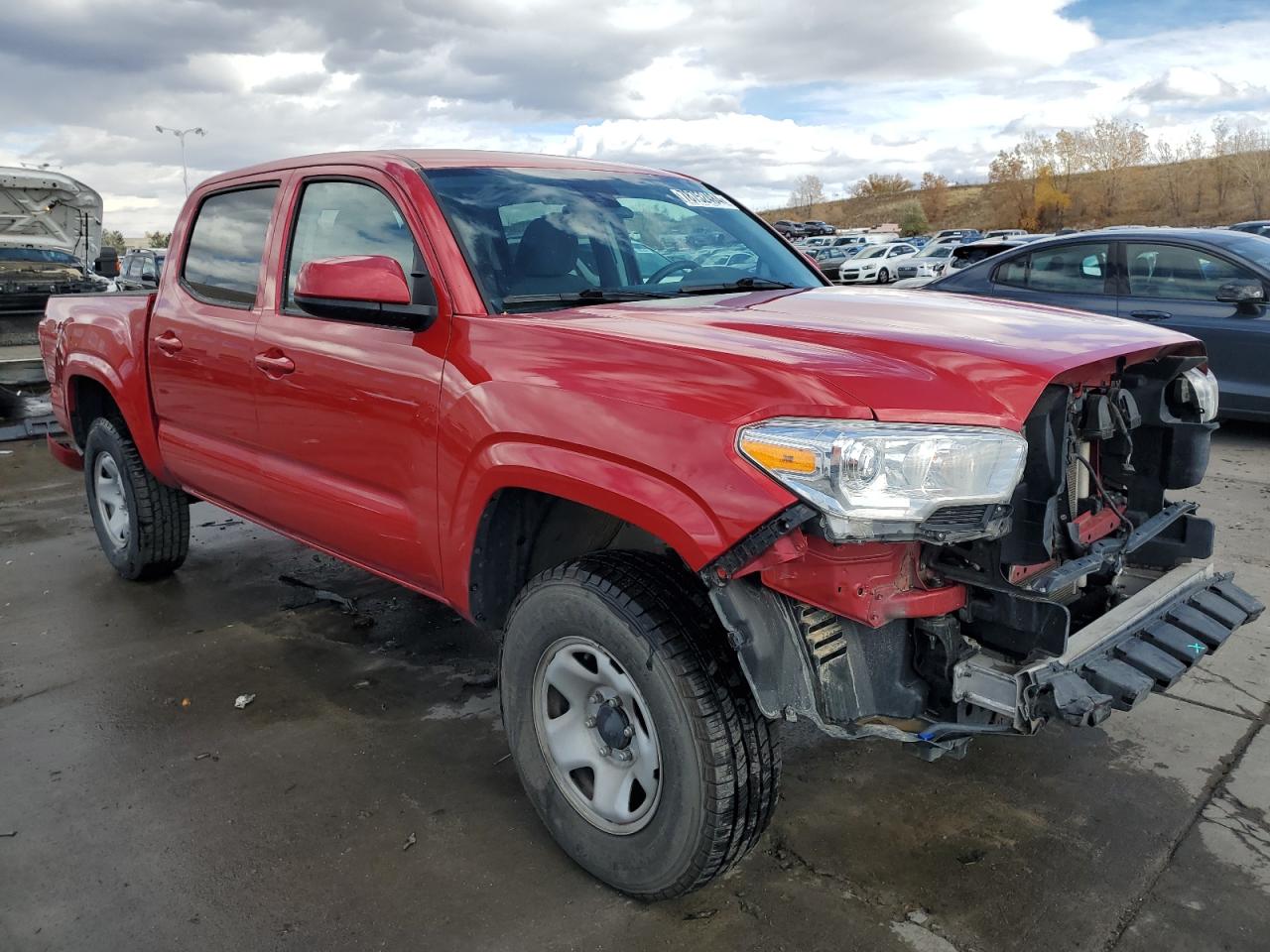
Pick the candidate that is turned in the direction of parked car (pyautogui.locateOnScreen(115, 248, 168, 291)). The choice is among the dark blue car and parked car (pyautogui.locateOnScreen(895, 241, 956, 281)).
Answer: parked car (pyautogui.locateOnScreen(895, 241, 956, 281))

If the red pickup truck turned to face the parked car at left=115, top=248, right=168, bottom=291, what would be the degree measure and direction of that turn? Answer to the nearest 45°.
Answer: approximately 180°

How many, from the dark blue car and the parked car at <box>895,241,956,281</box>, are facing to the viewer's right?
1

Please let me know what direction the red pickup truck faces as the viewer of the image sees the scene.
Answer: facing the viewer and to the right of the viewer

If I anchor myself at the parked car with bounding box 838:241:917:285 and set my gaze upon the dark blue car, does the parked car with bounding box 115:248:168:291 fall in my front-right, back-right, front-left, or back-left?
front-right

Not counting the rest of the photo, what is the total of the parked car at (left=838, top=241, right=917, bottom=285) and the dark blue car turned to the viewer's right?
1

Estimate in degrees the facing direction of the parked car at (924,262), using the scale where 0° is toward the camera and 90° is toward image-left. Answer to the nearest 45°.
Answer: approximately 45°

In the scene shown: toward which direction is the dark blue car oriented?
to the viewer's right

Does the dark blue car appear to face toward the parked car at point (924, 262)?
no

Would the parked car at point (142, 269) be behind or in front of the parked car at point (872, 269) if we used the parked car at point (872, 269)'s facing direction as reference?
in front

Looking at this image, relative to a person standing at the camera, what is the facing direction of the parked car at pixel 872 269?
facing the viewer and to the left of the viewer

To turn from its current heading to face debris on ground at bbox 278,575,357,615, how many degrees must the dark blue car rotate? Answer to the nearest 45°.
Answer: approximately 135° to its right

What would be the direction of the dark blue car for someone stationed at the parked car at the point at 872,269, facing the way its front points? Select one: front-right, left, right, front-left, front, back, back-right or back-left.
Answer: front-left

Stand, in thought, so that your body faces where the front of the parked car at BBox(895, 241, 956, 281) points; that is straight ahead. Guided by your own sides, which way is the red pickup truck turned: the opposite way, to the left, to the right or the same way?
to the left

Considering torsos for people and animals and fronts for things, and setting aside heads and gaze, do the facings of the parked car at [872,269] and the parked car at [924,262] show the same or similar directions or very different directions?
same or similar directions
